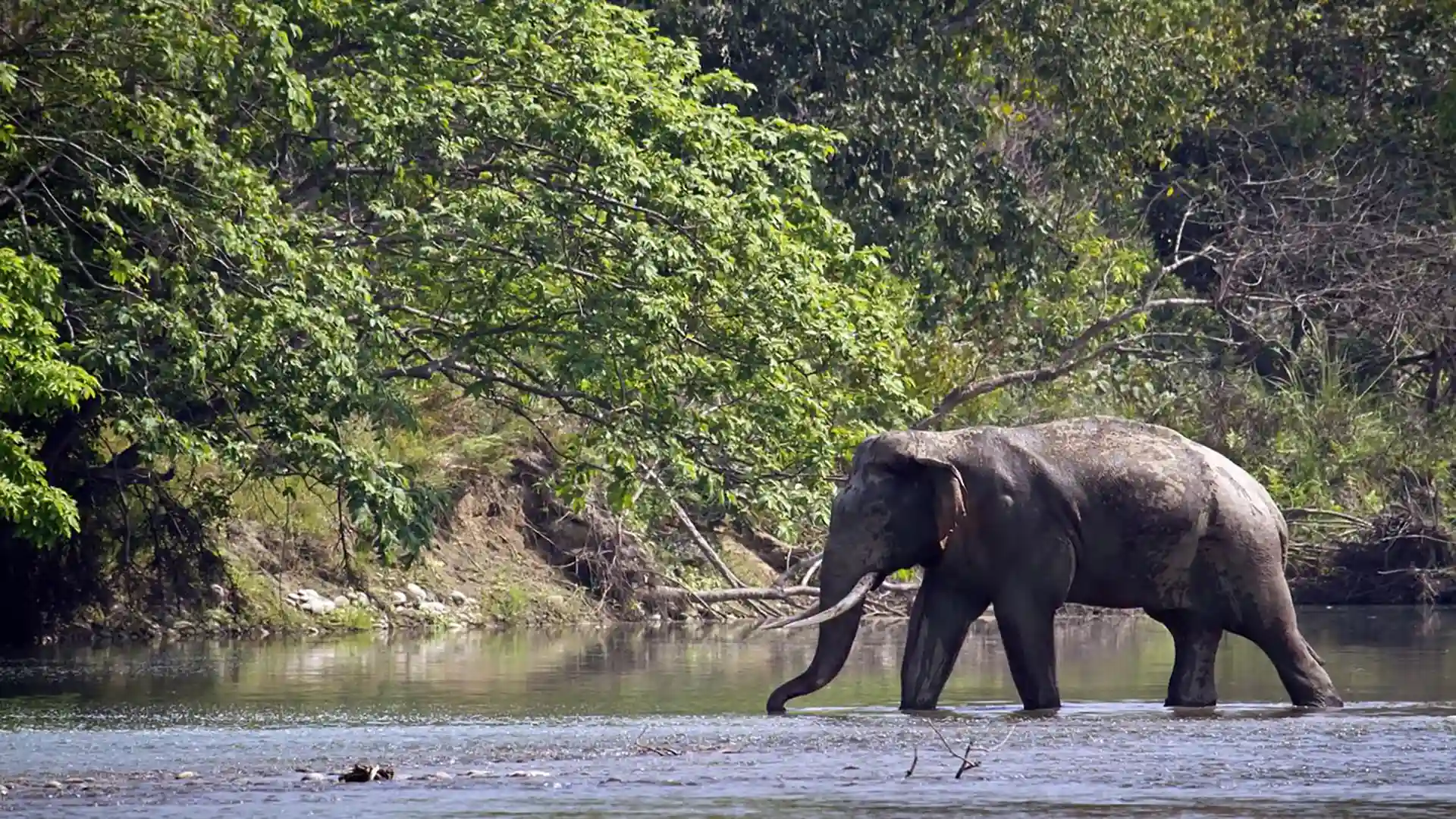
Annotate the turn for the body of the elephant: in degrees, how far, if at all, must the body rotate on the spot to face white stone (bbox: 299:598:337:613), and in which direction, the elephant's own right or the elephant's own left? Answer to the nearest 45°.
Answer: approximately 45° to the elephant's own right

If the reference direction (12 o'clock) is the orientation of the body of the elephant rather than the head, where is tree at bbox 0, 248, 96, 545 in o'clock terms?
The tree is roughly at 12 o'clock from the elephant.

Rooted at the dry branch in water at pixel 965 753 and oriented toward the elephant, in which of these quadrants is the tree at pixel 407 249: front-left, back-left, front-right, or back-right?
front-left

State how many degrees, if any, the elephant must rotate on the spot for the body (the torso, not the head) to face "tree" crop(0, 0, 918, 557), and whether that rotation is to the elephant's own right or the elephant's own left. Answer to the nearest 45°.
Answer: approximately 45° to the elephant's own right

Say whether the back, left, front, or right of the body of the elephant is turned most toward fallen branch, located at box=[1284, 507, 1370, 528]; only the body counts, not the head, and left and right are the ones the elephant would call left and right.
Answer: right

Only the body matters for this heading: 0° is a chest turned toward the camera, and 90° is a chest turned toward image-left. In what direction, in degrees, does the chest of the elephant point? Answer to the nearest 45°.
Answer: approximately 90°

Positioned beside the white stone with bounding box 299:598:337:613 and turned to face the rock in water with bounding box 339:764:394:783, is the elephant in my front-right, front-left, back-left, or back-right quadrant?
front-left

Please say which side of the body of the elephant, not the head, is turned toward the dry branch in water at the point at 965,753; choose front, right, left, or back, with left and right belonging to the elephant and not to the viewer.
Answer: left
